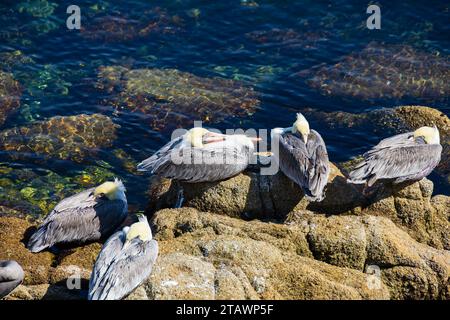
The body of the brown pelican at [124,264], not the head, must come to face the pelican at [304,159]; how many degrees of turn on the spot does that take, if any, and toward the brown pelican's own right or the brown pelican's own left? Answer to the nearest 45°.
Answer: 0° — it already faces it

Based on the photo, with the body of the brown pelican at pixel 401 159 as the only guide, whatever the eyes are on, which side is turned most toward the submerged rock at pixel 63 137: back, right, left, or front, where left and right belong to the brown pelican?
back

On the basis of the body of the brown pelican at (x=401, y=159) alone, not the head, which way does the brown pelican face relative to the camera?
to the viewer's right

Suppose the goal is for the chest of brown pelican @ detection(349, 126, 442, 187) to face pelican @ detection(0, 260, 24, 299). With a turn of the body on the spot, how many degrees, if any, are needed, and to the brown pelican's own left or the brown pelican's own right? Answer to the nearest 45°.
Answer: approximately 135° to the brown pelican's own right

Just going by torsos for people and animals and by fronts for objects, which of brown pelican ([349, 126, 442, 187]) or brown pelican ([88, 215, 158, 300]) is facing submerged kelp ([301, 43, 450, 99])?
brown pelican ([88, 215, 158, 300])

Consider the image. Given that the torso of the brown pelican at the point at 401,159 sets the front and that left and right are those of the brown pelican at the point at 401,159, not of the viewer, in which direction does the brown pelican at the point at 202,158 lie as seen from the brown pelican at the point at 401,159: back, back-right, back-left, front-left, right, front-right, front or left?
back

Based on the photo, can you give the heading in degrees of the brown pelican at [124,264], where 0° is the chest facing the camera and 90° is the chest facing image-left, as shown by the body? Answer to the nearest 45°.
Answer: approximately 225°

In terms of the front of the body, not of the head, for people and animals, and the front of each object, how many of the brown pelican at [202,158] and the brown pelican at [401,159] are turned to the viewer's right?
2

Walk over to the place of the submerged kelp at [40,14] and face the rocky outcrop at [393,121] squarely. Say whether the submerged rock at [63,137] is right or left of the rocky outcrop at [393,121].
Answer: right

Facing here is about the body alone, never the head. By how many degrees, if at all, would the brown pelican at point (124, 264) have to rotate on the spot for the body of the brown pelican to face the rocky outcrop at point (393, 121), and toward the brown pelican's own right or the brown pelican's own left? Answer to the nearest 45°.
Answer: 0° — it already faces it

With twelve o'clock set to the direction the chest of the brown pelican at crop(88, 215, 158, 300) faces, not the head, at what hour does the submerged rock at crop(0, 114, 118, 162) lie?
The submerged rock is roughly at 10 o'clock from the brown pelican.

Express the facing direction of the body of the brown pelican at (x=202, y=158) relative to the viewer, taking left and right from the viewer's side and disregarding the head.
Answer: facing to the right of the viewer
